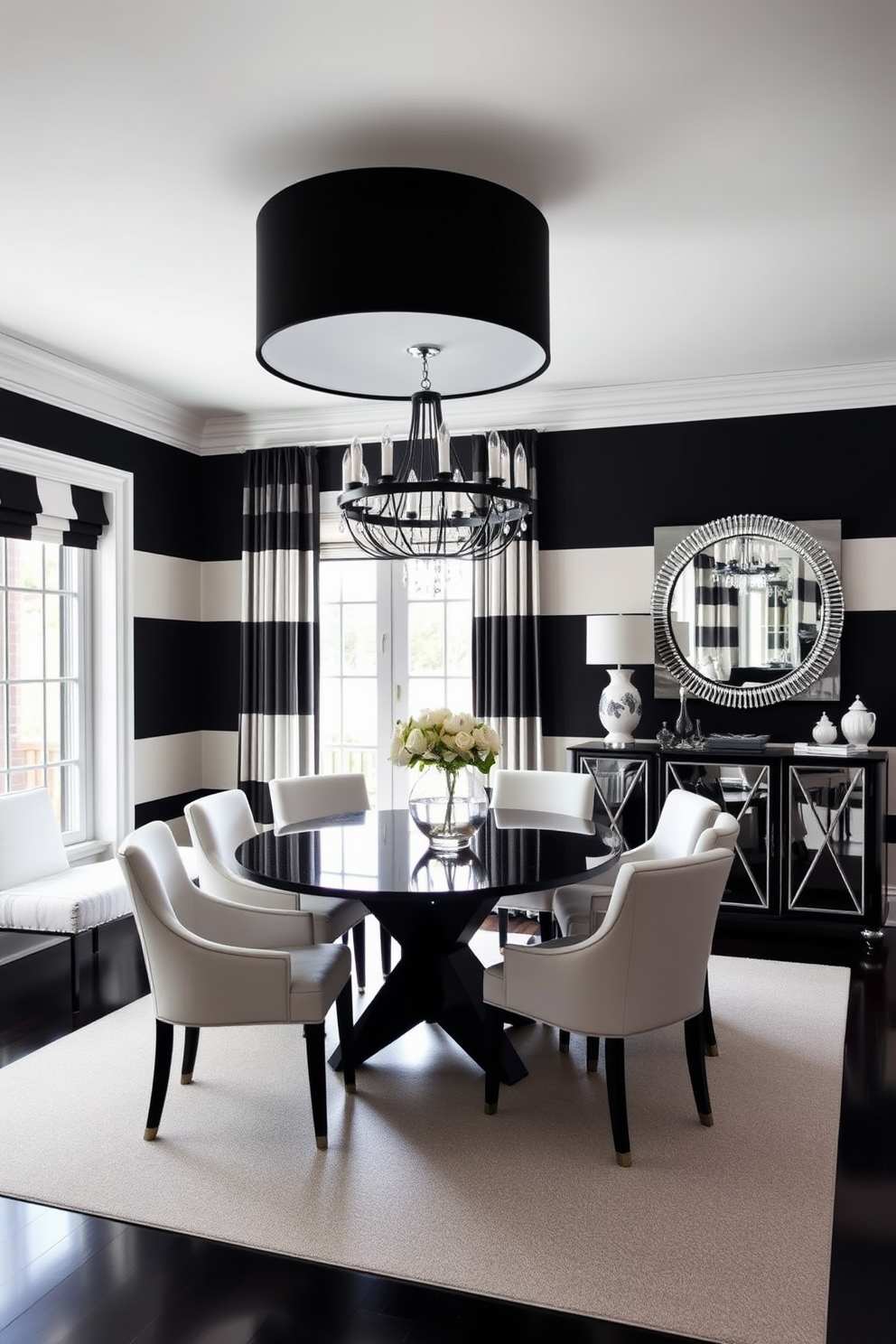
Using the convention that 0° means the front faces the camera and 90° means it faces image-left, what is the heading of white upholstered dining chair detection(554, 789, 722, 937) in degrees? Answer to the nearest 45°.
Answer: approximately 45°

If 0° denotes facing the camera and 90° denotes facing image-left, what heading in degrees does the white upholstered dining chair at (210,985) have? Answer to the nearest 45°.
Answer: approximately 270°

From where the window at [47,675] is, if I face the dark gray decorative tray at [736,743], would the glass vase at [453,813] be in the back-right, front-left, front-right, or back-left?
front-right

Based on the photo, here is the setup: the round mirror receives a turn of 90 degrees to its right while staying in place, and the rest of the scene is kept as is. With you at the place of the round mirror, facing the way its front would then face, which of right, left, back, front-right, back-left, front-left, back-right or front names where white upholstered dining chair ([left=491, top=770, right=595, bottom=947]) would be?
front-left

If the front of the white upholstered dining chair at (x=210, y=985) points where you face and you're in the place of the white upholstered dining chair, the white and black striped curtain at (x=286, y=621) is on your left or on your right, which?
on your left

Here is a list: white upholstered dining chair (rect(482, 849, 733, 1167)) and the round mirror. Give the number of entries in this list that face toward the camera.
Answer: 1

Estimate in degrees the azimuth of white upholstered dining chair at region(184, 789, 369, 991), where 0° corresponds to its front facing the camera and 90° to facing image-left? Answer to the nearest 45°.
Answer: approximately 315°

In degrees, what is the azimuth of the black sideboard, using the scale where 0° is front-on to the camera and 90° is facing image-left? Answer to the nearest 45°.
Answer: approximately 0°

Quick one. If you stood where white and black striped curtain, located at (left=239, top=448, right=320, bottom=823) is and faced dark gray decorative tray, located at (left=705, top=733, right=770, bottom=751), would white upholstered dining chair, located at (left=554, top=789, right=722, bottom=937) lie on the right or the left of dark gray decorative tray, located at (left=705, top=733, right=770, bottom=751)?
right

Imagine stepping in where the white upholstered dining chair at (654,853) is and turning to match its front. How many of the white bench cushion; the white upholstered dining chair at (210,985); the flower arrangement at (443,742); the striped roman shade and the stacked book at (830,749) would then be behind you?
1

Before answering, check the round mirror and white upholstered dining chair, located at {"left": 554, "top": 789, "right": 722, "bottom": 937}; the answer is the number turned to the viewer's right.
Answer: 0

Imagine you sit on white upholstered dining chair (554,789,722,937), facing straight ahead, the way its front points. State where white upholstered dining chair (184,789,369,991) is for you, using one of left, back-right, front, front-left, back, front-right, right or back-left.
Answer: front-right

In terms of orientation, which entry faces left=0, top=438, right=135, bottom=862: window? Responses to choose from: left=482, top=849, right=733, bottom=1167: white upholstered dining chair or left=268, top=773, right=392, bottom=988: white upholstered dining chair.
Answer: left=482, top=849, right=733, bottom=1167: white upholstered dining chair
